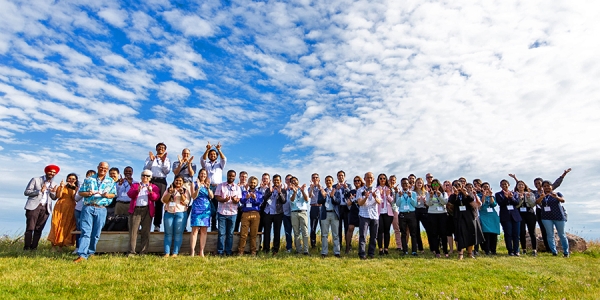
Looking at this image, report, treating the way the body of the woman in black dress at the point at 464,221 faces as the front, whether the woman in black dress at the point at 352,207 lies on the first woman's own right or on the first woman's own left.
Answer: on the first woman's own right

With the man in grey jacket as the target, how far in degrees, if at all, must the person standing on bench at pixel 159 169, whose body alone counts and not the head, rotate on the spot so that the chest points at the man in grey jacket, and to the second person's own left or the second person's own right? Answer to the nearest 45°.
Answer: approximately 90° to the second person's own right

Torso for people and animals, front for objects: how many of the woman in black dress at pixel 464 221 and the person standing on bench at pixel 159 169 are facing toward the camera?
2

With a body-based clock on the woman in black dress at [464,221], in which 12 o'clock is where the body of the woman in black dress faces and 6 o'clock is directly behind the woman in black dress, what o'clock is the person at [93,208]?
The person is roughly at 2 o'clock from the woman in black dress.

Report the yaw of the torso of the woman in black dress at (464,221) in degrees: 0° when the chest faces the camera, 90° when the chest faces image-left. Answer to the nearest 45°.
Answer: approximately 0°

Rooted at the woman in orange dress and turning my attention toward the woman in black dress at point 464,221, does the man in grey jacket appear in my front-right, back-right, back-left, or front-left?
back-right
